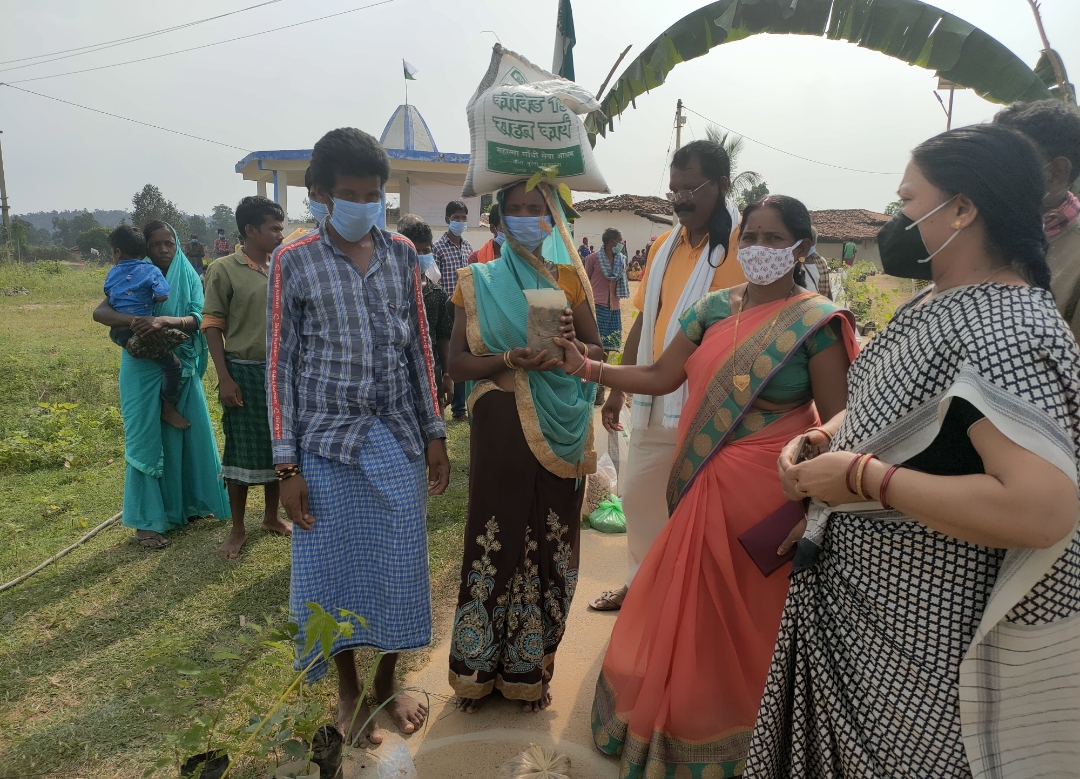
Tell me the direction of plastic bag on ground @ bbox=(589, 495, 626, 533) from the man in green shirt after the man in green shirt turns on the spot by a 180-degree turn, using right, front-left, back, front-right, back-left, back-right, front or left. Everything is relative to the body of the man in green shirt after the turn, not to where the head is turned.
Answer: back-right

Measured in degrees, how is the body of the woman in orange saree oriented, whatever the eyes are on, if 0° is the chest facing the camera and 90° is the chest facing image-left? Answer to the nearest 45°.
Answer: approximately 45°

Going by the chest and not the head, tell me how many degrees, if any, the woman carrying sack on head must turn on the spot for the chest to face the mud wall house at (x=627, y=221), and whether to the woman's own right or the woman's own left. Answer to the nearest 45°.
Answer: approximately 180°

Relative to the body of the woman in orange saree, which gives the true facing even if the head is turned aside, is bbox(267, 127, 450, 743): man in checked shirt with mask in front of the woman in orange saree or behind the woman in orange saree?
in front

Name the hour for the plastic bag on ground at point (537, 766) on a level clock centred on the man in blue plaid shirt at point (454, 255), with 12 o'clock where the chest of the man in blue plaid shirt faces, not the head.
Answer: The plastic bag on ground is roughly at 12 o'clock from the man in blue plaid shirt.

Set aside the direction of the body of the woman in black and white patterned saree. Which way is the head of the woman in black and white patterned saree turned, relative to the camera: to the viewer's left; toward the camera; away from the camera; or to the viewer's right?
to the viewer's left

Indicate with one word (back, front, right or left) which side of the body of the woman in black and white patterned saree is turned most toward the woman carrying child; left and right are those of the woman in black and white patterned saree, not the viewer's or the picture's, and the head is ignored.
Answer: front

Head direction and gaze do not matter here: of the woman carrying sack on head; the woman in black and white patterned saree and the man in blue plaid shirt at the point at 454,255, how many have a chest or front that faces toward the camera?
2

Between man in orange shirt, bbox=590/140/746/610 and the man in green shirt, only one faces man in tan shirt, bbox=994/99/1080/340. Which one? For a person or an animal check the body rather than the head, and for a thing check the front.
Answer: the man in green shirt

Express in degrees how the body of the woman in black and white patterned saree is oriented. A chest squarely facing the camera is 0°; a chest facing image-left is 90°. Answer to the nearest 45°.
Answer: approximately 90°

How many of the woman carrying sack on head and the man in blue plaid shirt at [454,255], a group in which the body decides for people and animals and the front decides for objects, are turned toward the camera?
2
